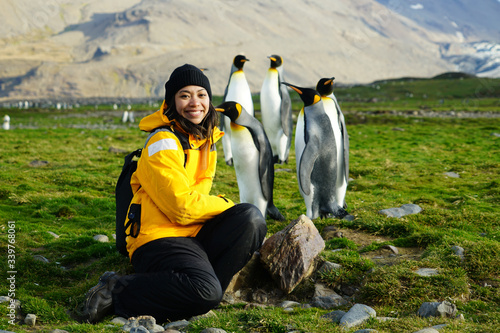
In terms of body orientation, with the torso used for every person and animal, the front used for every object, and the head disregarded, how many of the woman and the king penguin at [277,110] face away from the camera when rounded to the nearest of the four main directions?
0

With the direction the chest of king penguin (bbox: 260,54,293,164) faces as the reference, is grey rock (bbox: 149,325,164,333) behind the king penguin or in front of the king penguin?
in front

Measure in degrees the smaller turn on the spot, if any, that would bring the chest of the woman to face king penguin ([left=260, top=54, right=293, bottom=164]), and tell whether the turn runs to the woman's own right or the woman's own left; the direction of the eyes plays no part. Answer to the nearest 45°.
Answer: approximately 135° to the woman's own left

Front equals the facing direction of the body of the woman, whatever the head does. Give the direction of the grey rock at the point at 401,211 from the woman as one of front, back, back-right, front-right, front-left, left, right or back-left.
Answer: left

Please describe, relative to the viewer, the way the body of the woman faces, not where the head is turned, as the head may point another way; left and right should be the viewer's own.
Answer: facing the viewer and to the right of the viewer

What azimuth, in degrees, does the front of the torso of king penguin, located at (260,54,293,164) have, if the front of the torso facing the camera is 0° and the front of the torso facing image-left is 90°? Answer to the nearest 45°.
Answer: approximately 45°

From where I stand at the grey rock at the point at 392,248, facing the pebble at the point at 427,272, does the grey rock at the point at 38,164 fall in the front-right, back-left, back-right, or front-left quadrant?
back-right

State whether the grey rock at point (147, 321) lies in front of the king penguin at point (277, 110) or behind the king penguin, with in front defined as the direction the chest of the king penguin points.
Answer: in front

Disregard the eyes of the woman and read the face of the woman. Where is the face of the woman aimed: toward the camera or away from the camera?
toward the camera
